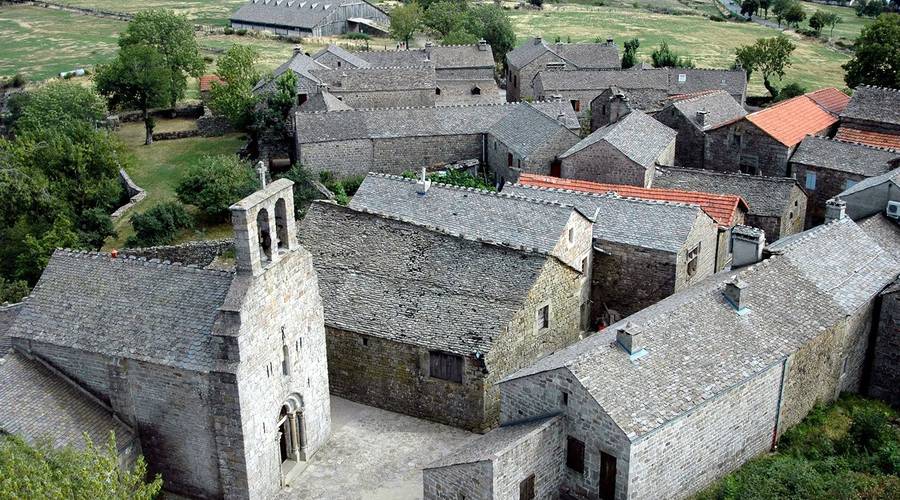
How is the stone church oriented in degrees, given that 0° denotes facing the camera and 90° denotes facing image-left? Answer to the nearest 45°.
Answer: approximately 315°

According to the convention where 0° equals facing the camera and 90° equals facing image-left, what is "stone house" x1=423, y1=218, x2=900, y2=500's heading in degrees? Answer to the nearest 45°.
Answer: approximately 45°

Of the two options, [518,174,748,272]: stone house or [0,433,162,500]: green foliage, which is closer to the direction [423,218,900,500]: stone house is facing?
the green foliage

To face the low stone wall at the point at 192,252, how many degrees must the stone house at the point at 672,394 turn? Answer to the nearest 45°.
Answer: approximately 90° to its right

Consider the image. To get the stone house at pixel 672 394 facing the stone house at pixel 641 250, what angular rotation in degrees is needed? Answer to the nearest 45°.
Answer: approximately 135° to its right

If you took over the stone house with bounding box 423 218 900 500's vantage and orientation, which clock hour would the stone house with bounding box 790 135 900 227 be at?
the stone house with bounding box 790 135 900 227 is roughly at 5 o'clock from the stone house with bounding box 423 218 900 500.

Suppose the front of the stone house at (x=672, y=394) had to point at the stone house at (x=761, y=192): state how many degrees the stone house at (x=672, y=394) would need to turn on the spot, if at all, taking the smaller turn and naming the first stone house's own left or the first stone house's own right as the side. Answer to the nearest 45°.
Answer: approximately 135° to the first stone house's own right

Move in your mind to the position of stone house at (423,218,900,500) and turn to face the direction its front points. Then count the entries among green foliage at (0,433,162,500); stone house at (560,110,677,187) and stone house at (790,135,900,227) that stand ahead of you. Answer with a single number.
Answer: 1

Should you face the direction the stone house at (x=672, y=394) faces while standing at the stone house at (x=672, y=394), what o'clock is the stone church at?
The stone church is roughly at 1 o'clock from the stone house.

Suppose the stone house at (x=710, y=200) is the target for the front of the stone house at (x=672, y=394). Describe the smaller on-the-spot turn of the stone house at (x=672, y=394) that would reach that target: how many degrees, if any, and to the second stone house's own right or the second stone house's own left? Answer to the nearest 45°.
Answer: approximately 135° to the second stone house's own right

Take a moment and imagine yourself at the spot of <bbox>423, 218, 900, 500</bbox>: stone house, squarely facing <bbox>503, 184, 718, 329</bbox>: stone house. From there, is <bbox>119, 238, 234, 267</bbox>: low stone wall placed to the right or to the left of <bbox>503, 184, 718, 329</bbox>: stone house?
left

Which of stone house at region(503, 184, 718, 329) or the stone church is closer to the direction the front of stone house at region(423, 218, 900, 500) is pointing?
the stone church

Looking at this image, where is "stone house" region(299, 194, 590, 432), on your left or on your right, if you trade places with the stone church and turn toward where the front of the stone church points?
on your left

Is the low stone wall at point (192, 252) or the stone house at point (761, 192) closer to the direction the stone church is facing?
the stone house

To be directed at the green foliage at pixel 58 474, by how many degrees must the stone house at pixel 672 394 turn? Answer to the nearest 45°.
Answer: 0° — it already faces it

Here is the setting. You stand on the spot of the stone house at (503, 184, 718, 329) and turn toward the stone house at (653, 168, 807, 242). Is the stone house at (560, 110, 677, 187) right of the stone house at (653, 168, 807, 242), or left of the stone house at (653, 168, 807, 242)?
left

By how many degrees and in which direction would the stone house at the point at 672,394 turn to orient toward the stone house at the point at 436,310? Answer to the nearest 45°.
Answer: approximately 90° to its right

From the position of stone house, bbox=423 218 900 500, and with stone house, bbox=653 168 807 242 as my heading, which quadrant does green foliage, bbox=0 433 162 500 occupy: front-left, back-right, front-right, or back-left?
back-left
